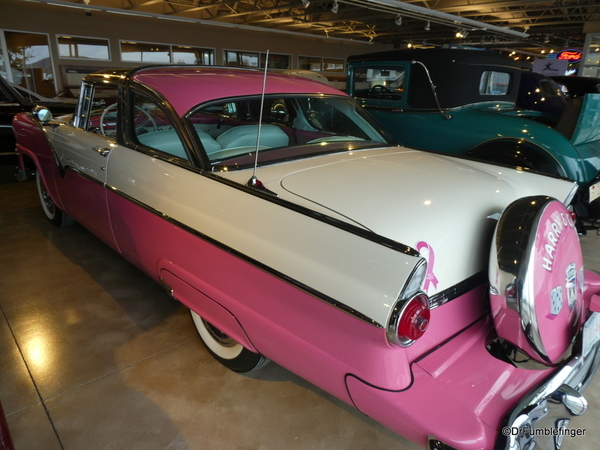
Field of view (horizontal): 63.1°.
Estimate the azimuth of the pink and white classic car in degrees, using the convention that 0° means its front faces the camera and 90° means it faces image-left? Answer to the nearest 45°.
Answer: approximately 135°

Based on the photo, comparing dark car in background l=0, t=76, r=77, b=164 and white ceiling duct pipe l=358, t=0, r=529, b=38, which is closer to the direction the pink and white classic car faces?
the dark car in background

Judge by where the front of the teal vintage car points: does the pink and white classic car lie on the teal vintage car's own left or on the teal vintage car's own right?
on the teal vintage car's own left

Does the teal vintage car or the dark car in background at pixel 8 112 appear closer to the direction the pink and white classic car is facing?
the dark car in background

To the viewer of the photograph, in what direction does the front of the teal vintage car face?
facing away from the viewer and to the left of the viewer

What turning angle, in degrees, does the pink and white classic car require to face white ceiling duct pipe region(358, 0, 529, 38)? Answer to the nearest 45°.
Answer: approximately 45° to its right
